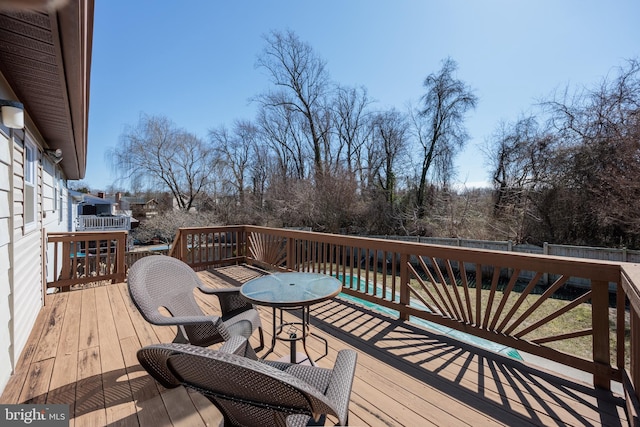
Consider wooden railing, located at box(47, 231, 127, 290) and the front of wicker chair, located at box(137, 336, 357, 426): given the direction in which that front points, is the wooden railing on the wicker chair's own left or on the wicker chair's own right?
on the wicker chair's own left

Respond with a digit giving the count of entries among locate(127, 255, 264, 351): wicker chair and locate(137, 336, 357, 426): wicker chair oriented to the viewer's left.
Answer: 0

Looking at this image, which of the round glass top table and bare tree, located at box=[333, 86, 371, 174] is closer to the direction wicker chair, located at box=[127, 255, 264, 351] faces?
the round glass top table

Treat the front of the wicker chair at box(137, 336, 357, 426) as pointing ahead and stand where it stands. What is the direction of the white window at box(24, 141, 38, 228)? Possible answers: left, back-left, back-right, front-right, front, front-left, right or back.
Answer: left

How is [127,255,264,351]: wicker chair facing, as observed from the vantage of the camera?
facing the viewer and to the right of the viewer

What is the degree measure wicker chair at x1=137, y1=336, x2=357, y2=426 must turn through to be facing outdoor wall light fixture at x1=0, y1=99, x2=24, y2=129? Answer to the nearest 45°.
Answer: approximately 90° to its left

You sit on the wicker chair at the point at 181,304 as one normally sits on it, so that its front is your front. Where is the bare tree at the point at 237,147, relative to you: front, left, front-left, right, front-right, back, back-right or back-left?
back-left

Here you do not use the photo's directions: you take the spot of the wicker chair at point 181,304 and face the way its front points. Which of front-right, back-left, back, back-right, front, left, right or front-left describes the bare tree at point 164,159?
back-left

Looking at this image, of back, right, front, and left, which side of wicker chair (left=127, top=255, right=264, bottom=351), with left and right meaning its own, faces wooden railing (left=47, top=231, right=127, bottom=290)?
back

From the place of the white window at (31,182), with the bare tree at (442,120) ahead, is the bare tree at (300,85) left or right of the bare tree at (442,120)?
left

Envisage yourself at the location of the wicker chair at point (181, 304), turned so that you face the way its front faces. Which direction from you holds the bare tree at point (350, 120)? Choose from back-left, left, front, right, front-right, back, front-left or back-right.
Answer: left

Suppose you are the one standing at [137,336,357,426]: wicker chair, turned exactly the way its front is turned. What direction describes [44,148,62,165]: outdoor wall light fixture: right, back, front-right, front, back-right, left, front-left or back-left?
left

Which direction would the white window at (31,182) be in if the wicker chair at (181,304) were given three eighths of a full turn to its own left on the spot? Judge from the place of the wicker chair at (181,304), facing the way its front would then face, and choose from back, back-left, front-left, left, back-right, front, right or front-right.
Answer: front-left

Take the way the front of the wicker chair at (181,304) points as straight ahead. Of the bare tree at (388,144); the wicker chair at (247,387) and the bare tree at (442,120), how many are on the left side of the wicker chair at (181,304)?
2

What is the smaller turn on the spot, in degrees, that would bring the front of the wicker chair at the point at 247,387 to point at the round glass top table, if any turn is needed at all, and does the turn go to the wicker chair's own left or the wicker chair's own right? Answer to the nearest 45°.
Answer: approximately 45° to the wicker chair's own left

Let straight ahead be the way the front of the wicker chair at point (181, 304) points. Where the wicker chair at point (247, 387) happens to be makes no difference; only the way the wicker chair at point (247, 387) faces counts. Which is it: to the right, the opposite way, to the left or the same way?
to the left

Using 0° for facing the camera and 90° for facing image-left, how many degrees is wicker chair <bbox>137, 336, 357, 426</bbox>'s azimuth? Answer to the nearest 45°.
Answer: approximately 225°

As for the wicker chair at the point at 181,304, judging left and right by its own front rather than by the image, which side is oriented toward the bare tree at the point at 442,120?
left
